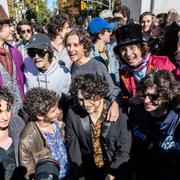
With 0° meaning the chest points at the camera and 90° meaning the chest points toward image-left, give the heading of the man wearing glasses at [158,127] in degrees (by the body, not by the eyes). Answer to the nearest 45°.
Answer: approximately 45°

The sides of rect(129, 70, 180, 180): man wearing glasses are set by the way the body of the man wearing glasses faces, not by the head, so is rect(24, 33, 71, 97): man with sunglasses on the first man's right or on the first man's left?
on the first man's right
